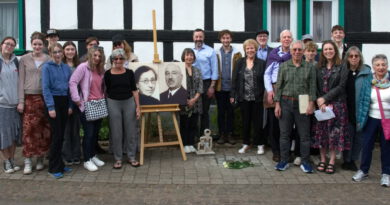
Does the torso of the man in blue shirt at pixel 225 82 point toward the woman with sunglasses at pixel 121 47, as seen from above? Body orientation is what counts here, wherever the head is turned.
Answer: no

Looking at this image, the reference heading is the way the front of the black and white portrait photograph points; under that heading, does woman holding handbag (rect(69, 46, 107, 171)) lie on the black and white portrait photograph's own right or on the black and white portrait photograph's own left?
on the black and white portrait photograph's own right

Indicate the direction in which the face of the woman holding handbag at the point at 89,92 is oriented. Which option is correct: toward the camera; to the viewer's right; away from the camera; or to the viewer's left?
toward the camera

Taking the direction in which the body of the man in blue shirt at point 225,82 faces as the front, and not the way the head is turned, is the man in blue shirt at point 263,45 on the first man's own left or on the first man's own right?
on the first man's own left

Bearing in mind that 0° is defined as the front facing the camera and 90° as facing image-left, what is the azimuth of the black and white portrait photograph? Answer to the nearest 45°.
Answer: approximately 0°

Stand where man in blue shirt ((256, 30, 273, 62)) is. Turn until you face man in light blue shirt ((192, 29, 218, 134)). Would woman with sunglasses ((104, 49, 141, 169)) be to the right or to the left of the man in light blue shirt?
left

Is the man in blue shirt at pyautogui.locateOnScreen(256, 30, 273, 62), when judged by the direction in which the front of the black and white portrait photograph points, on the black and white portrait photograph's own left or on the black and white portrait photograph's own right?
on the black and white portrait photograph's own left

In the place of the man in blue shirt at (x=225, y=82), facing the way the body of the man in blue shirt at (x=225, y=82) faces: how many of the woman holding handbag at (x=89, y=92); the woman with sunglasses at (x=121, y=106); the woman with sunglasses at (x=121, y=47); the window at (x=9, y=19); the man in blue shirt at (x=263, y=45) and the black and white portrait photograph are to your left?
1

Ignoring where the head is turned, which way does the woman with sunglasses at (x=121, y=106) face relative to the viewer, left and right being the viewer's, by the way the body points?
facing the viewer

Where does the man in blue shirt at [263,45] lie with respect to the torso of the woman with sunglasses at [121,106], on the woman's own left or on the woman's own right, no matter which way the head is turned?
on the woman's own left

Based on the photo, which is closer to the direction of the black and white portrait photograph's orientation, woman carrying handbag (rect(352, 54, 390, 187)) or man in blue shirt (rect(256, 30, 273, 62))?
the woman carrying handbag

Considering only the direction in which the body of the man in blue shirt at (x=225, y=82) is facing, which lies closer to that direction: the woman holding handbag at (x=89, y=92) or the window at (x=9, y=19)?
the woman holding handbag

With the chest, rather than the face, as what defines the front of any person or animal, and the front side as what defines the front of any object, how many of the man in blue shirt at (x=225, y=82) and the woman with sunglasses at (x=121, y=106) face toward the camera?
2

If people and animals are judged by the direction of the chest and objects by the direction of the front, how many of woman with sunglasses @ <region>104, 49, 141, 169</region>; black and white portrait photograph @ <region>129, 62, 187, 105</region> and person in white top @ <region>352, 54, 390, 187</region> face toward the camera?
3

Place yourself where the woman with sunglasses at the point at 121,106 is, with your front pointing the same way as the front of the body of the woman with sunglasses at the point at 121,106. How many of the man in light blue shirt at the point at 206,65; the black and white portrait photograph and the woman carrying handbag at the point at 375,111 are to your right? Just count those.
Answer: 0

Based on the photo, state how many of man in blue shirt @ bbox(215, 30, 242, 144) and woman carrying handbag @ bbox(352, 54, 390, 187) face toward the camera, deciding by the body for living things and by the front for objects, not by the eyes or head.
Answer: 2

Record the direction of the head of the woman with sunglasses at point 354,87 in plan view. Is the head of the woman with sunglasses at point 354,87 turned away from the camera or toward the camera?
toward the camera

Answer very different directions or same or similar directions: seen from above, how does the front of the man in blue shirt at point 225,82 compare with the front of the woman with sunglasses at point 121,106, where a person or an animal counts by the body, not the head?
same or similar directions
